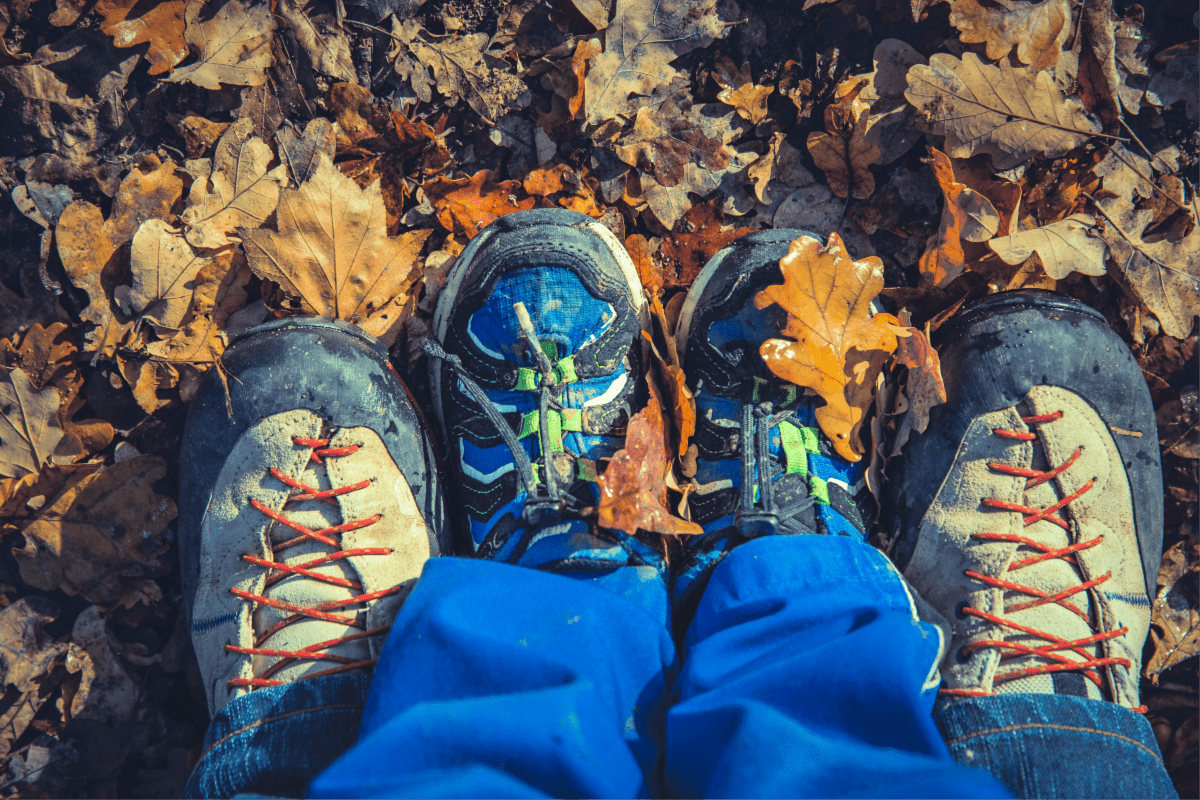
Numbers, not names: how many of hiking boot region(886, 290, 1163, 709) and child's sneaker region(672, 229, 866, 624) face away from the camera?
2

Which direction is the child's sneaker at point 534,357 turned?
away from the camera

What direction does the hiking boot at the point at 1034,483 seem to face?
away from the camera

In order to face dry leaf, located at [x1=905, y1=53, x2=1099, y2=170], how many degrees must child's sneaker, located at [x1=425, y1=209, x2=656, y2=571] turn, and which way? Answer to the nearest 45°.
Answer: approximately 90° to its right

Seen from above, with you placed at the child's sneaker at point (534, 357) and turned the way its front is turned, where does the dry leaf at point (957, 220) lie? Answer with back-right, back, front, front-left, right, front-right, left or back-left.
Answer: right

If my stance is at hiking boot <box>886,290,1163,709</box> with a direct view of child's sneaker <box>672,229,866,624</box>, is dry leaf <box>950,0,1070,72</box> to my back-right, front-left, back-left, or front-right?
front-right

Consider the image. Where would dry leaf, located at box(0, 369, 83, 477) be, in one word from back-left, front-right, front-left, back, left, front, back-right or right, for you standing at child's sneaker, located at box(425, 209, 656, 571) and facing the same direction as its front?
left

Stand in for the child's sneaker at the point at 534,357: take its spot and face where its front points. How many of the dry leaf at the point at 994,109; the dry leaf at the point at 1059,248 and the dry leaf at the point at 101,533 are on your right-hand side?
2

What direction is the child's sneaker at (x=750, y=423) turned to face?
away from the camera

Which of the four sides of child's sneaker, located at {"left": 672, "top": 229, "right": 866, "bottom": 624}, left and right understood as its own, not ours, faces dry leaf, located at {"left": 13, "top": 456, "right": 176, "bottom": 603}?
left
